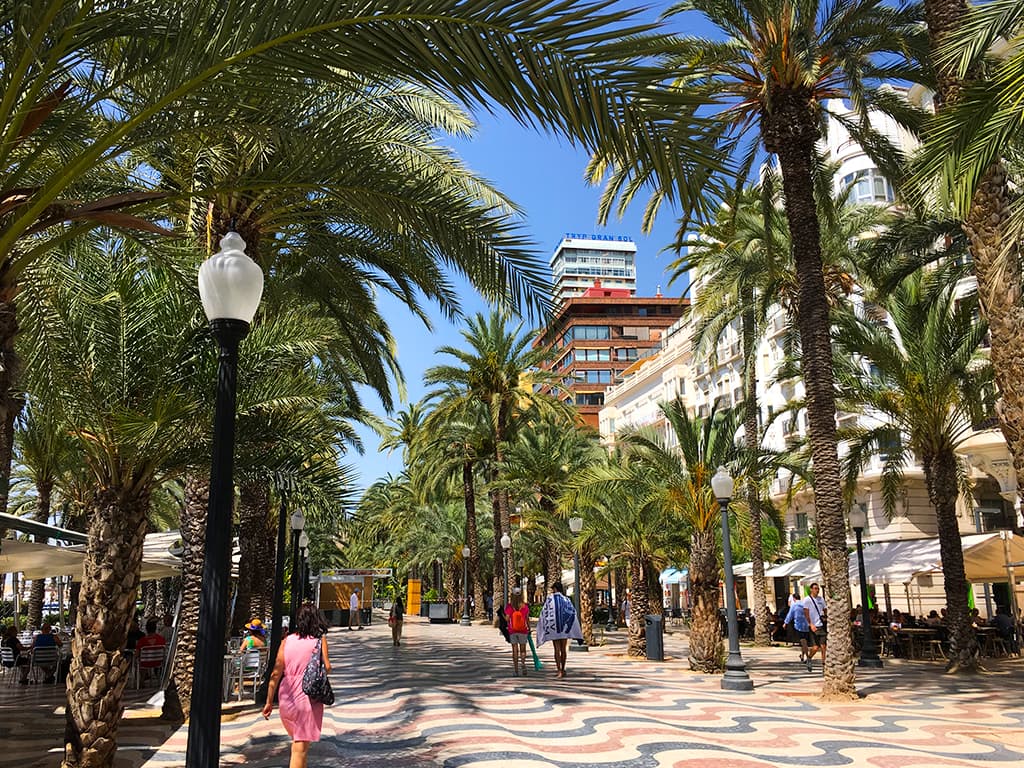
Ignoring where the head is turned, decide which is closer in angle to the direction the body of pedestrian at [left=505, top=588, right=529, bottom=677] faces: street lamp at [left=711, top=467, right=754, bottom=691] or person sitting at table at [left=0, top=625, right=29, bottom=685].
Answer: the person sitting at table

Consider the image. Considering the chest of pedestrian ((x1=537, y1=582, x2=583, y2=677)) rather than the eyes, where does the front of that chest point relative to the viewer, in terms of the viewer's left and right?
facing away from the viewer

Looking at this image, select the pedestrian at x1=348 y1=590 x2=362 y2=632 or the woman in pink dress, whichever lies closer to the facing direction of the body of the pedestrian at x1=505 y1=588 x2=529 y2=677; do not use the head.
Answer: the pedestrian

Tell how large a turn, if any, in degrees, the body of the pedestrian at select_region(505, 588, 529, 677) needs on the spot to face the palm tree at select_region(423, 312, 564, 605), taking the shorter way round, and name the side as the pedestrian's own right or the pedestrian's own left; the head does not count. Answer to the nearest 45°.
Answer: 0° — they already face it

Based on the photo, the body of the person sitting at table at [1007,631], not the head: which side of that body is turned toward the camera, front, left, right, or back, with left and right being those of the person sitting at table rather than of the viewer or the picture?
left

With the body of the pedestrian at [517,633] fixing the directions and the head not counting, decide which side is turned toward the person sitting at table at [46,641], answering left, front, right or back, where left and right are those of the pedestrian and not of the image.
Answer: left

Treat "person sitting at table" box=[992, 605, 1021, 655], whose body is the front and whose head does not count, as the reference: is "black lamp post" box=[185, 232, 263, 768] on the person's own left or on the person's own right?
on the person's own left

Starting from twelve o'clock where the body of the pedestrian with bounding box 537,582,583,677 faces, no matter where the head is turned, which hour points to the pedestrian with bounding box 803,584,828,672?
the pedestrian with bounding box 803,584,828,672 is roughly at 2 o'clock from the pedestrian with bounding box 537,582,583,677.

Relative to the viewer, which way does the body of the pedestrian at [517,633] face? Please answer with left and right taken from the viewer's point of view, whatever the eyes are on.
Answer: facing away from the viewer

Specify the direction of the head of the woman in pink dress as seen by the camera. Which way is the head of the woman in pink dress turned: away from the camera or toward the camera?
away from the camera

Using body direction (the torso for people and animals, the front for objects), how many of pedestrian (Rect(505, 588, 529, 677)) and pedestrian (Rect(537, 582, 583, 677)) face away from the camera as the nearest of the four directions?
2

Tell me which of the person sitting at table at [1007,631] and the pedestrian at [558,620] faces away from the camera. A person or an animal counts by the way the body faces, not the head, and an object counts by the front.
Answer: the pedestrian
